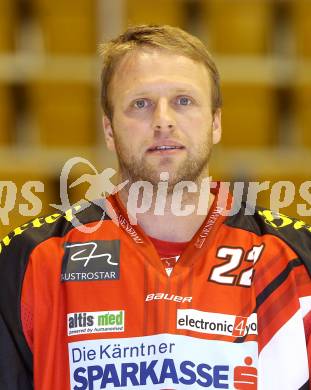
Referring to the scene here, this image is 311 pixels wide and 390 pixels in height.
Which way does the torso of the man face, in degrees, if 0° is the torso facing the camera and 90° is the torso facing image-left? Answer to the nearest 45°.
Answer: approximately 0°
